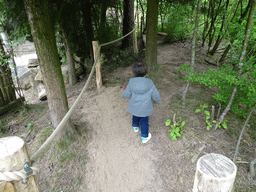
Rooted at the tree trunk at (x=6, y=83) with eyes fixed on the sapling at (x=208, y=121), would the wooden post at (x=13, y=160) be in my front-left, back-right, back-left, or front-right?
front-right

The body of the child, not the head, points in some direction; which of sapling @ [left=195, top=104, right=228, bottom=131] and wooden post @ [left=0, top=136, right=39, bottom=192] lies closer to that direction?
the sapling

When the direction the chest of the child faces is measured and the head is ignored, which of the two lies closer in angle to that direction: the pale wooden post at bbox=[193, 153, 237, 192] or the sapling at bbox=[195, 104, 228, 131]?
the sapling

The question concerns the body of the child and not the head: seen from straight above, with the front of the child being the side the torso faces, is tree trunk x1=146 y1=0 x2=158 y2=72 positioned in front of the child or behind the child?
in front

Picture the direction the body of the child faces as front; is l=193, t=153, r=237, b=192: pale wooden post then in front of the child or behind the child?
behind

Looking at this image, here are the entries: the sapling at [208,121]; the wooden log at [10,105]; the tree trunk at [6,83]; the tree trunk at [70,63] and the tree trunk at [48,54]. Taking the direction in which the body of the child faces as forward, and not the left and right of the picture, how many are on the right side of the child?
1

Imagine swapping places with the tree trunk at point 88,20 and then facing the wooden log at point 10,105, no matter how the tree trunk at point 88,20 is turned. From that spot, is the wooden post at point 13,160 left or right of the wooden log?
left

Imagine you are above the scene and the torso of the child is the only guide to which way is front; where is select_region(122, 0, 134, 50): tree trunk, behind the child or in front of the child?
in front

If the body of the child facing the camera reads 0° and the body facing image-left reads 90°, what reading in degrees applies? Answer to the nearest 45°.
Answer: approximately 180°

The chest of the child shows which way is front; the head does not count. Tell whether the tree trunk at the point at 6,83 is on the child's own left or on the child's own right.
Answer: on the child's own left

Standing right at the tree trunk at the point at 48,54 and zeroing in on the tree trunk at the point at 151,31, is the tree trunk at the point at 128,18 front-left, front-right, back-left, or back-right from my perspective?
front-left

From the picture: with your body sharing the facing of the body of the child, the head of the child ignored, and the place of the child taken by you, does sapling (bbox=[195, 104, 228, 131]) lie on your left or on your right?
on your right
